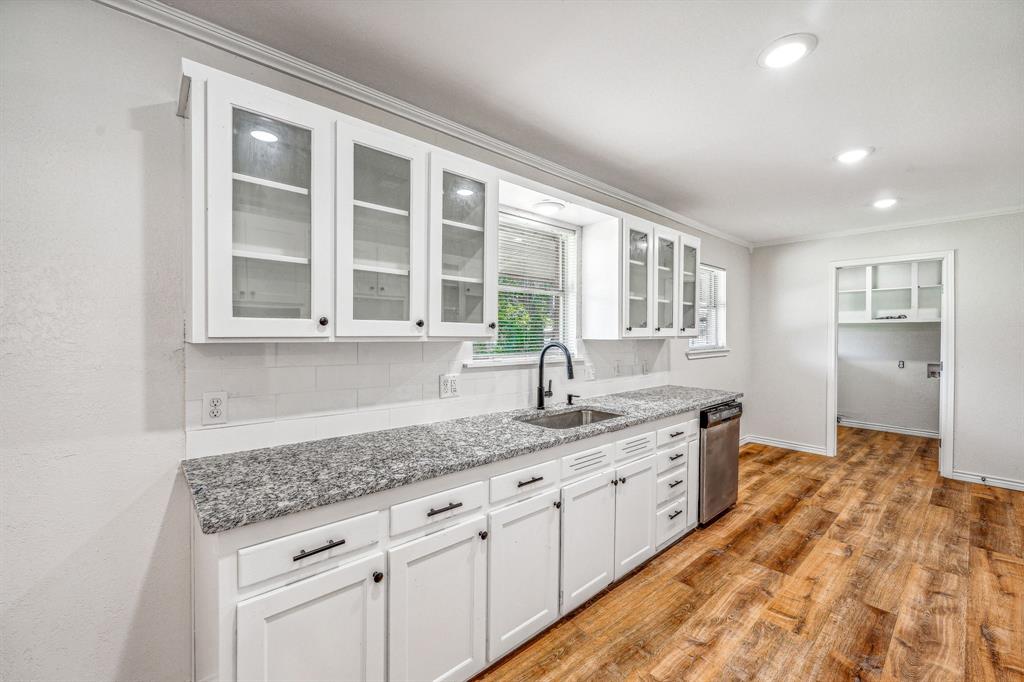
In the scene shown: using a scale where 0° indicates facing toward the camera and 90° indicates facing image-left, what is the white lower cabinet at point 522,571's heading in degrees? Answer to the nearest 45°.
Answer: approximately 315°

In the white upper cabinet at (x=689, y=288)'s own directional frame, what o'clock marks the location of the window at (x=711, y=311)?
The window is roughly at 8 o'clock from the white upper cabinet.

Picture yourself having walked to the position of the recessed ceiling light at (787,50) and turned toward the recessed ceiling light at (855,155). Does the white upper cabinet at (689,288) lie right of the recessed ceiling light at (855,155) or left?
left

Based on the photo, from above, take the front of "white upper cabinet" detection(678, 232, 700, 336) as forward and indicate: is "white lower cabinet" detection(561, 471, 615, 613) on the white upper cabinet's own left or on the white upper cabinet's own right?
on the white upper cabinet's own right
